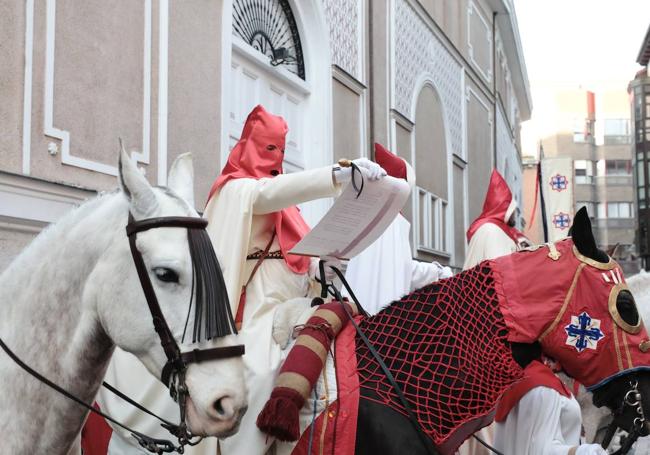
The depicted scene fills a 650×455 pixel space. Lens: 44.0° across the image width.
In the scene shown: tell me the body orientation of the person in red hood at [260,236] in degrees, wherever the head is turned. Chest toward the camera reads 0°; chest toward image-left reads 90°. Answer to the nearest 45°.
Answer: approximately 270°

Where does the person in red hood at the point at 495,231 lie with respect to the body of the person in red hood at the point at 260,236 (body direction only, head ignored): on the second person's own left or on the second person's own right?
on the second person's own left

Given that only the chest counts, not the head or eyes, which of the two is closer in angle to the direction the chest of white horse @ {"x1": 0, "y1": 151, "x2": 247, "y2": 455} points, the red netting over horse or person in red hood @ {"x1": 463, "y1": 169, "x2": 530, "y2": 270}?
the red netting over horse

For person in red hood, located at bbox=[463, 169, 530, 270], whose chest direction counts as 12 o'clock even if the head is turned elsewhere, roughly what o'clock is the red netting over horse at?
The red netting over horse is roughly at 3 o'clock from the person in red hood.

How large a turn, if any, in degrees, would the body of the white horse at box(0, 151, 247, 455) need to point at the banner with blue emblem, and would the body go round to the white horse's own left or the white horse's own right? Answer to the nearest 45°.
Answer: approximately 45° to the white horse's own left

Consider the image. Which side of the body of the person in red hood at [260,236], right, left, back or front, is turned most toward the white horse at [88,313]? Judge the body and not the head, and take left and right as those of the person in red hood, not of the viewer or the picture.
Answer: right

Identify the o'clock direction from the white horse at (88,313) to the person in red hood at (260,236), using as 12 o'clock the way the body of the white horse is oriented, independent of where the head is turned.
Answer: The person in red hood is roughly at 10 o'clock from the white horse.

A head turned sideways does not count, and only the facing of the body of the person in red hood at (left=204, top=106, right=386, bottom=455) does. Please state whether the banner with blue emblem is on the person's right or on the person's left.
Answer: on the person's left

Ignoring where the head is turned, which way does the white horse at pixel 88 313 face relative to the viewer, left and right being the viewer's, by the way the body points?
facing to the right of the viewer
